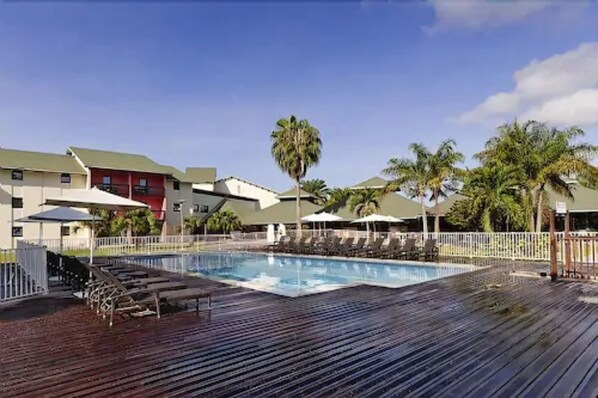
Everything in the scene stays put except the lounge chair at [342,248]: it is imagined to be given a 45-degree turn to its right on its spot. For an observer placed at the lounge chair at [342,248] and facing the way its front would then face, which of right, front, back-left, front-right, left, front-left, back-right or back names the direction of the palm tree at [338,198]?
right

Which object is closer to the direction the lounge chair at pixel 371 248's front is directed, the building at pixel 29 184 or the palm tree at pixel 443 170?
the building

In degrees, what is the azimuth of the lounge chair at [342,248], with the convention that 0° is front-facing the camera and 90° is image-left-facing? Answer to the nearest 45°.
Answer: approximately 45°

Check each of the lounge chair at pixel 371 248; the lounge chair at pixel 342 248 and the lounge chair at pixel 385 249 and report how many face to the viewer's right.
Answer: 0

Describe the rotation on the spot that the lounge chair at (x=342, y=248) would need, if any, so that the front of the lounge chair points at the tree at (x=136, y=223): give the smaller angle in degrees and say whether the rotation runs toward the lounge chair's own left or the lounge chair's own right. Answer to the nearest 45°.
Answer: approximately 90° to the lounge chair's own right

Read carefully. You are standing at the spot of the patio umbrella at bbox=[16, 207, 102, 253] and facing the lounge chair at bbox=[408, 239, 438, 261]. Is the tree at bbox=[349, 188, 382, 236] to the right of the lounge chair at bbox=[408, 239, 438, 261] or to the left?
left

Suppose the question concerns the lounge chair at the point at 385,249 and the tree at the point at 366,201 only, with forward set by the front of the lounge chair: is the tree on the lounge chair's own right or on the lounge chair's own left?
on the lounge chair's own right

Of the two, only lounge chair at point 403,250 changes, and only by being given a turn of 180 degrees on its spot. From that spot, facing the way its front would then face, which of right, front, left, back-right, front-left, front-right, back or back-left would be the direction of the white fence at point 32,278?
back

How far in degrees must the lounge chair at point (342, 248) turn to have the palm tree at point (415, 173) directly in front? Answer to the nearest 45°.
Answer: approximately 180°

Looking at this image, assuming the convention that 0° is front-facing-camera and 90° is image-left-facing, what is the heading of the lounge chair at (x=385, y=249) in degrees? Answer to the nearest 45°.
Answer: approximately 45°

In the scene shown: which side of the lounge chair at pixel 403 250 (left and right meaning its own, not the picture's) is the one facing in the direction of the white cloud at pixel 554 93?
back

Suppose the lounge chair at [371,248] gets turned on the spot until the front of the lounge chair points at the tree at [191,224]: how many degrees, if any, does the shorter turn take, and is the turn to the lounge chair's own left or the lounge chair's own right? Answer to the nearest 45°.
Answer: approximately 90° to the lounge chair's own right

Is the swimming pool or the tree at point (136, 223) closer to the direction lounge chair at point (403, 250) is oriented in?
the swimming pool

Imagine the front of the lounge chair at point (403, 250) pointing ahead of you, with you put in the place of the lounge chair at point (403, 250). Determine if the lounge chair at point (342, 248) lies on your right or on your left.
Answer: on your right

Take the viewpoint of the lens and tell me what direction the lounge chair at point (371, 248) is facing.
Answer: facing the viewer and to the left of the viewer

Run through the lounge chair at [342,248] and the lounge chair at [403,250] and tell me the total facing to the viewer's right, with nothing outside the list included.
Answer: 0
